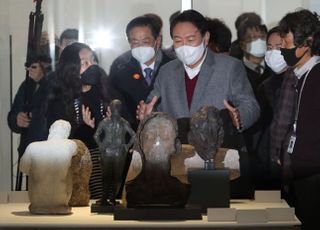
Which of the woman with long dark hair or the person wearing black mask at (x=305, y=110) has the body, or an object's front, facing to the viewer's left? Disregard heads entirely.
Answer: the person wearing black mask

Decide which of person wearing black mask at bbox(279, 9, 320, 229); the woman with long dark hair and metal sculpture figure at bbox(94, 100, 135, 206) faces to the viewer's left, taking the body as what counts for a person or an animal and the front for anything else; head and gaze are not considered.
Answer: the person wearing black mask

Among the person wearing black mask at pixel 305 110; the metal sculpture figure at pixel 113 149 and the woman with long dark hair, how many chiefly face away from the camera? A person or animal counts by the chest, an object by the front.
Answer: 1

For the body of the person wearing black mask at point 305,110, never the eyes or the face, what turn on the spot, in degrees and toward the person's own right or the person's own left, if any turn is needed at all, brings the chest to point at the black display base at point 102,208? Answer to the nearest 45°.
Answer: approximately 45° to the person's own left

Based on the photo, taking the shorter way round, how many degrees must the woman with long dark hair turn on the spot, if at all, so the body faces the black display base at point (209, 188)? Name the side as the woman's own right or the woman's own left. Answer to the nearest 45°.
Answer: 0° — they already face it

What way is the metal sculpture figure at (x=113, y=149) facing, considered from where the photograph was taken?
facing away from the viewer

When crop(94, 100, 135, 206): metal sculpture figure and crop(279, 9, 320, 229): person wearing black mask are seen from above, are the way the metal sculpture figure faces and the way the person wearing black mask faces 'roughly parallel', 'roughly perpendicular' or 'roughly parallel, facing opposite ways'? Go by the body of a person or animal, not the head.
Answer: roughly perpendicular

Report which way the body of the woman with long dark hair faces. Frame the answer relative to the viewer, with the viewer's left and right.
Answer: facing the viewer and to the right of the viewer

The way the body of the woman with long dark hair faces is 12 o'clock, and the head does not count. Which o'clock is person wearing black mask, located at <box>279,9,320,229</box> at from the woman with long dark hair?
The person wearing black mask is roughly at 11 o'clock from the woman with long dark hair.

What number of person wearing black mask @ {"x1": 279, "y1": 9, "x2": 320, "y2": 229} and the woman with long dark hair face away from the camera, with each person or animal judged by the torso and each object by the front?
0

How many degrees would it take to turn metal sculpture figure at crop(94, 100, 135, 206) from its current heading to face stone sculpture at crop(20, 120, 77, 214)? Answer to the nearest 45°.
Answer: approximately 90° to its left

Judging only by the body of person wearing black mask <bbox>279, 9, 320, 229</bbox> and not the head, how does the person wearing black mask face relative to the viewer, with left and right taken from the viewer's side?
facing to the left of the viewer
